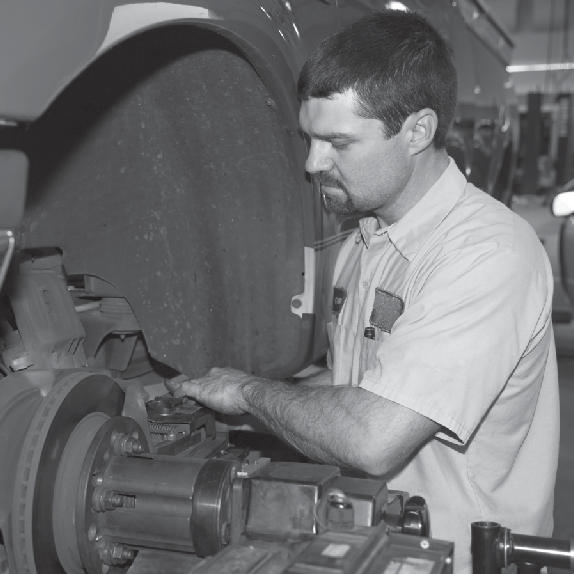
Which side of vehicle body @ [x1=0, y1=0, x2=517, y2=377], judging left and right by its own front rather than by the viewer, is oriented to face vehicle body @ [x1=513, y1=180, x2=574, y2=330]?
back

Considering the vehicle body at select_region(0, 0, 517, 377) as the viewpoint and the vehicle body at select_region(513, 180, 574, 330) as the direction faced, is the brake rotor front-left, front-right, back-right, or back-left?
back-right

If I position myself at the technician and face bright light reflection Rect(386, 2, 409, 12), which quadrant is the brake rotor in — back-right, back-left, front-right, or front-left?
back-left

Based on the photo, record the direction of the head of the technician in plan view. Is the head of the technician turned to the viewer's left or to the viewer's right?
to the viewer's left

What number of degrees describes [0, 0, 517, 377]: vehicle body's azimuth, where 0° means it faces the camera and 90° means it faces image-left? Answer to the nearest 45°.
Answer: approximately 45°

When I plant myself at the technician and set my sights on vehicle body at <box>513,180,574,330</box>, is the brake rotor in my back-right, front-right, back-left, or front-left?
back-left

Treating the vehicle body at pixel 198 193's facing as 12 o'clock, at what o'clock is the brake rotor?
The brake rotor is roughly at 11 o'clock from the vehicle body.

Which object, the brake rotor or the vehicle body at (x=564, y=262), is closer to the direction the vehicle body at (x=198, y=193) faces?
the brake rotor
